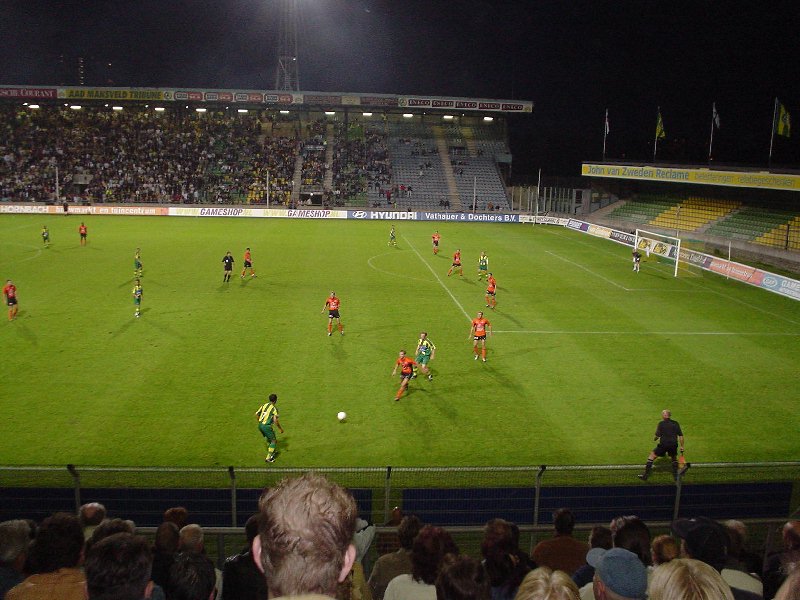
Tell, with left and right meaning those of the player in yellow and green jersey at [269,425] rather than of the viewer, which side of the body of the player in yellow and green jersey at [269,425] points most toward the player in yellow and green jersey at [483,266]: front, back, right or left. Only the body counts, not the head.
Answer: front

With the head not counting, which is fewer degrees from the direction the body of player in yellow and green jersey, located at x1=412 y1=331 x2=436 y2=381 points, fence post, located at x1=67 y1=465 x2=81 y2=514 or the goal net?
the fence post

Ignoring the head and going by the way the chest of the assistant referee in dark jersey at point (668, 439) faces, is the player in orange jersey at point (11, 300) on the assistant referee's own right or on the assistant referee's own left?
on the assistant referee's own left

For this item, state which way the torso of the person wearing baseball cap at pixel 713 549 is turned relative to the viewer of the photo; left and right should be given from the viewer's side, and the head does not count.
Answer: facing away from the viewer and to the left of the viewer

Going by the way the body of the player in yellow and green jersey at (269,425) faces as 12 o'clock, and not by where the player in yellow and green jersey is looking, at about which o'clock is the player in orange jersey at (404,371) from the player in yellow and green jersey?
The player in orange jersey is roughly at 12 o'clock from the player in yellow and green jersey.

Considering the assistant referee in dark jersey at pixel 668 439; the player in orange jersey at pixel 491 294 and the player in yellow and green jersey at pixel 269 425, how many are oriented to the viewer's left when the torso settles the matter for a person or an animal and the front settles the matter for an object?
1

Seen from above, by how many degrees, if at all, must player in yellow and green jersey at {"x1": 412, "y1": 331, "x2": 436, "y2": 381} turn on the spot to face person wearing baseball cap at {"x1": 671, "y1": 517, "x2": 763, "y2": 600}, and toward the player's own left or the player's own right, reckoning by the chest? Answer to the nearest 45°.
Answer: approximately 45° to the player's own left

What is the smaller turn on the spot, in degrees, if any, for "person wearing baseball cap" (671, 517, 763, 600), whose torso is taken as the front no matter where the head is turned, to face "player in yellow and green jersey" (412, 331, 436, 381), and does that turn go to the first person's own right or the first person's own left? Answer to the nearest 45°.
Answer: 0° — they already face them

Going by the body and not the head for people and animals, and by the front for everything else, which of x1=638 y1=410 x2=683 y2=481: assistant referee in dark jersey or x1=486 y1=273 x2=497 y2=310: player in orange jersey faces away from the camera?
the assistant referee in dark jersey

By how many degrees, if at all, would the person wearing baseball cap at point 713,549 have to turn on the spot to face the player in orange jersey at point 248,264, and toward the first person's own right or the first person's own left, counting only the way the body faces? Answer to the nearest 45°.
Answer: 0° — they already face them

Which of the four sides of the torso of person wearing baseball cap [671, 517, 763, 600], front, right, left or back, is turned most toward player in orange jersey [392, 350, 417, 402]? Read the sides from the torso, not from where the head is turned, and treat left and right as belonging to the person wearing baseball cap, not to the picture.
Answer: front

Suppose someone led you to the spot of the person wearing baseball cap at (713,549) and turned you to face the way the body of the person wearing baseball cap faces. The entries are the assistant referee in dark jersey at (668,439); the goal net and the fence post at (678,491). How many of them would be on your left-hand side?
0

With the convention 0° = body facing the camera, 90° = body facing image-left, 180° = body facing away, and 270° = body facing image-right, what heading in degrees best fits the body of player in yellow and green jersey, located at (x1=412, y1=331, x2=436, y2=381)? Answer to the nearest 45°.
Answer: approximately 45°

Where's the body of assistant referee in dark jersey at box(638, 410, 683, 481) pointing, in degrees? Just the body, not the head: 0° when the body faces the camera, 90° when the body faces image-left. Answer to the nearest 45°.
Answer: approximately 180°

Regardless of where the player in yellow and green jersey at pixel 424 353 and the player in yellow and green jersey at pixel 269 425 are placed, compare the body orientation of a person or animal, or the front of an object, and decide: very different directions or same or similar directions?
very different directions

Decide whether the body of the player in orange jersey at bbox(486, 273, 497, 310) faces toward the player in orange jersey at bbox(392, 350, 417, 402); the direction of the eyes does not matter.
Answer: no
